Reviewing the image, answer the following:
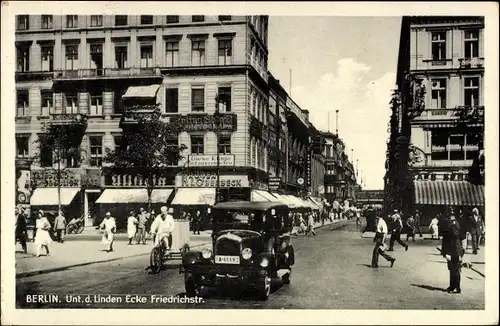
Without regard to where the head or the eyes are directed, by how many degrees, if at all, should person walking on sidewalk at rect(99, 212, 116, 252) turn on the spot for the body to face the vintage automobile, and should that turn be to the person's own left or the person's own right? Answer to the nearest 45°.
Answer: approximately 45° to the person's own left

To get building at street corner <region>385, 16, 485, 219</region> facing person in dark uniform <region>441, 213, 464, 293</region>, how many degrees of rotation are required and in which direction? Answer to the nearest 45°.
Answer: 0° — it already faces them

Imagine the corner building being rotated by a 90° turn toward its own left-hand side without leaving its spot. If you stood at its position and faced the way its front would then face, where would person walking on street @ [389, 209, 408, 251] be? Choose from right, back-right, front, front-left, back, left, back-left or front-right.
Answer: front

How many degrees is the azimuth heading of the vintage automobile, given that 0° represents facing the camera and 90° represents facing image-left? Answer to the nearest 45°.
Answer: approximately 45°

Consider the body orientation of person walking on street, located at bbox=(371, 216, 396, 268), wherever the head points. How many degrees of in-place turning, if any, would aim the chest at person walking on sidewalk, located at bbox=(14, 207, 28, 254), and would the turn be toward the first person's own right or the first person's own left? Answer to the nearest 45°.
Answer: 0° — they already face them

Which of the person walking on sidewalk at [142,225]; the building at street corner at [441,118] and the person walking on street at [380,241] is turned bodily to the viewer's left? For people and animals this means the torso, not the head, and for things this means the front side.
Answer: the person walking on street at [380,241]

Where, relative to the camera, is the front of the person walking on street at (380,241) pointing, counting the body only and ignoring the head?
to the viewer's left

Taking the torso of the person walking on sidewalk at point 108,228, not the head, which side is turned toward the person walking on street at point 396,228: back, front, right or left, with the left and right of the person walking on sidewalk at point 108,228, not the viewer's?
left

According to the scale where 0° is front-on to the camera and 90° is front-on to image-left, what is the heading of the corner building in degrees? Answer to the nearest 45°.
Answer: approximately 0°

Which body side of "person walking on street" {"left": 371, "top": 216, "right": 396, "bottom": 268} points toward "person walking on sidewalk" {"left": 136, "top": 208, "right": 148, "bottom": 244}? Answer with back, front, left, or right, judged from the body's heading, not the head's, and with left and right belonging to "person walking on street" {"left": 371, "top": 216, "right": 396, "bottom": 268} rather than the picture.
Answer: front

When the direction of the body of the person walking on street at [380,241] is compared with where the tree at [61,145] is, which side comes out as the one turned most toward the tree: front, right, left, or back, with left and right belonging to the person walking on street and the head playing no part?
front

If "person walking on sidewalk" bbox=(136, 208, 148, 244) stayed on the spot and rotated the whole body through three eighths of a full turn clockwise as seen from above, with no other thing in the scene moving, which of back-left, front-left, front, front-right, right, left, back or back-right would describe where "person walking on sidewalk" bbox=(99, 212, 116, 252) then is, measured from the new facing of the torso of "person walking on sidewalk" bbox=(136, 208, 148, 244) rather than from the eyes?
front-left

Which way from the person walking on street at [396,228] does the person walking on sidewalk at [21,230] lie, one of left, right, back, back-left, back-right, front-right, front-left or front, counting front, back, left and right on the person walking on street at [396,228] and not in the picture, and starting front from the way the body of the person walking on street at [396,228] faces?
front-left
